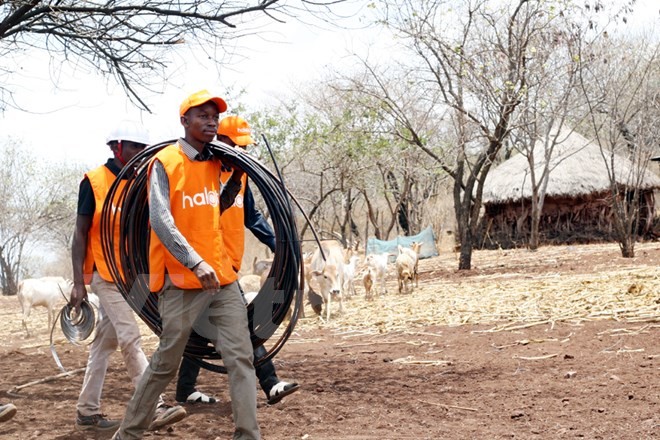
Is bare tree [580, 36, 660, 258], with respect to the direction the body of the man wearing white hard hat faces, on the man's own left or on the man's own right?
on the man's own left

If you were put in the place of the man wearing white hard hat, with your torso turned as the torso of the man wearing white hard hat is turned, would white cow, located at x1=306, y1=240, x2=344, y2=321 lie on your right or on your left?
on your left

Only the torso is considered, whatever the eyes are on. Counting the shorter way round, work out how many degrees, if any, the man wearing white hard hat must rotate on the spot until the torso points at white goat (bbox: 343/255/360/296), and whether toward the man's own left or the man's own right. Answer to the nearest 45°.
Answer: approximately 90° to the man's own left

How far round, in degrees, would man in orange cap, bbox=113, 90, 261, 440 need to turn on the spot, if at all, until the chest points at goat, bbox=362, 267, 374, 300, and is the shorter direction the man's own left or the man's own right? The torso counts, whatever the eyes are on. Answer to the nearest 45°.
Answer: approximately 135° to the man's own left

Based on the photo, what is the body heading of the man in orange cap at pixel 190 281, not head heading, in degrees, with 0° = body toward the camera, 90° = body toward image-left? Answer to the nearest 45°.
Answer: approximately 315°

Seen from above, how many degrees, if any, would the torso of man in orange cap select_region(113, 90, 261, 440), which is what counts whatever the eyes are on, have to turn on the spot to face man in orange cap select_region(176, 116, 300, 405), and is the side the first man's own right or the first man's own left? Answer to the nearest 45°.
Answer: approximately 135° to the first man's own left
